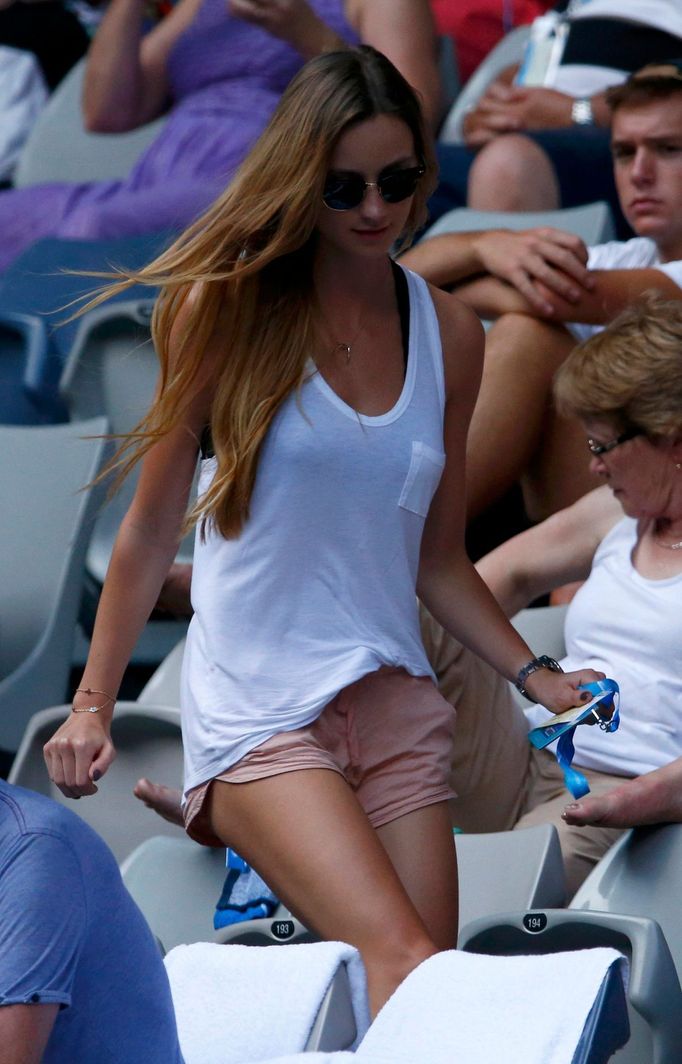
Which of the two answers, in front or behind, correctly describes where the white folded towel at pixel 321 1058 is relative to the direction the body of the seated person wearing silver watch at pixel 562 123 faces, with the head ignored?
in front

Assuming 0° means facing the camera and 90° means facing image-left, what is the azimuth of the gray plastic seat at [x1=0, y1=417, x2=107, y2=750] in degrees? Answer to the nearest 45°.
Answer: approximately 45°

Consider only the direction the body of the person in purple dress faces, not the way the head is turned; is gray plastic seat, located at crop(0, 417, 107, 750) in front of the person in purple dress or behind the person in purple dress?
in front

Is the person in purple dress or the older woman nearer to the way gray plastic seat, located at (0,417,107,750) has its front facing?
the older woman

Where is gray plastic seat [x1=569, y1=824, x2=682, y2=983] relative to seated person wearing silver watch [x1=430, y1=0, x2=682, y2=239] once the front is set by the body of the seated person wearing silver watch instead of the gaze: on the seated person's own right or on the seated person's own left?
on the seated person's own left

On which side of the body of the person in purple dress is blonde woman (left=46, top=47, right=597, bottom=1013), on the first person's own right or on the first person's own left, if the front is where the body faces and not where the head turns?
on the first person's own left

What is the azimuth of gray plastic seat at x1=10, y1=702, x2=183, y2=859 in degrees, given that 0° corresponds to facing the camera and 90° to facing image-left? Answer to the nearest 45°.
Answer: approximately 45°

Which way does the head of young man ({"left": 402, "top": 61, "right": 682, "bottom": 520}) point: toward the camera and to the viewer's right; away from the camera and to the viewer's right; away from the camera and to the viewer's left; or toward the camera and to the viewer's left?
toward the camera and to the viewer's left

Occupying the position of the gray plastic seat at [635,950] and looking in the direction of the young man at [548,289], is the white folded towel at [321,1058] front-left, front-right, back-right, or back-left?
back-left

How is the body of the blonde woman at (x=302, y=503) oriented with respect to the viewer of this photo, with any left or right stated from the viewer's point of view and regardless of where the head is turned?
facing the viewer and to the right of the viewer
